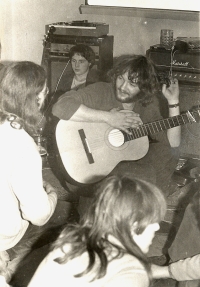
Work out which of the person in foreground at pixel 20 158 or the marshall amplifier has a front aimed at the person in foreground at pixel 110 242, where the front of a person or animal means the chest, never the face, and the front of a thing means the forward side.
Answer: the marshall amplifier

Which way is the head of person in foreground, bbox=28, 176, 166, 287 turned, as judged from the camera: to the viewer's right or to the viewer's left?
to the viewer's right

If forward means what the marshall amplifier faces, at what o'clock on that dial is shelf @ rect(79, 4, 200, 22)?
The shelf is roughly at 5 o'clock from the marshall amplifier.

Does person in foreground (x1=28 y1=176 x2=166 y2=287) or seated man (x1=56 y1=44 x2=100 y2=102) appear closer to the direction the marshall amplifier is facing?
the person in foreground

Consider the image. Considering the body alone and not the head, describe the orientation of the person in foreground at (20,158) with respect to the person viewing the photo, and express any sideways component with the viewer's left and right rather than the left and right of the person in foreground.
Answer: facing away from the viewer and to the right of the viewer

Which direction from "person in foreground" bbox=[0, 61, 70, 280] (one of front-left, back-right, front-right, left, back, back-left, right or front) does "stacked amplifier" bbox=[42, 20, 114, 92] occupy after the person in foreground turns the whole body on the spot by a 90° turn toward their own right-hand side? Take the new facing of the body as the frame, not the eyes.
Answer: back-left

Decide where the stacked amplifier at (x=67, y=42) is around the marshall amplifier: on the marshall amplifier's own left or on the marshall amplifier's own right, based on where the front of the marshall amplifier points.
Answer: on the marshall amplifier's own right

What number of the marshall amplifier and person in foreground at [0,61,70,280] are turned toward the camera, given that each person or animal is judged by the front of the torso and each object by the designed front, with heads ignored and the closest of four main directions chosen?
1

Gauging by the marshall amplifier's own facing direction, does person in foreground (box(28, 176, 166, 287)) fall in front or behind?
in front

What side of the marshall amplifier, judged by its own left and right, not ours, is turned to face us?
front

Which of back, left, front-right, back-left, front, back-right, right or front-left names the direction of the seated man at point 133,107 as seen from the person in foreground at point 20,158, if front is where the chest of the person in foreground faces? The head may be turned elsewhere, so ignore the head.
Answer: front

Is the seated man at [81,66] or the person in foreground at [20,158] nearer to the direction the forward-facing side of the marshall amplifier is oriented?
the person in foreground

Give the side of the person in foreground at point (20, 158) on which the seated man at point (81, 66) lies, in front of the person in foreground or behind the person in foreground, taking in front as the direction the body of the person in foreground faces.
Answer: in front

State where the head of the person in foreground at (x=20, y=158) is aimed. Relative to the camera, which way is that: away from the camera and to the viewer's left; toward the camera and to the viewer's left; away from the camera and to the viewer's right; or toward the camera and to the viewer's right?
away from the camera and to the viewer's right
